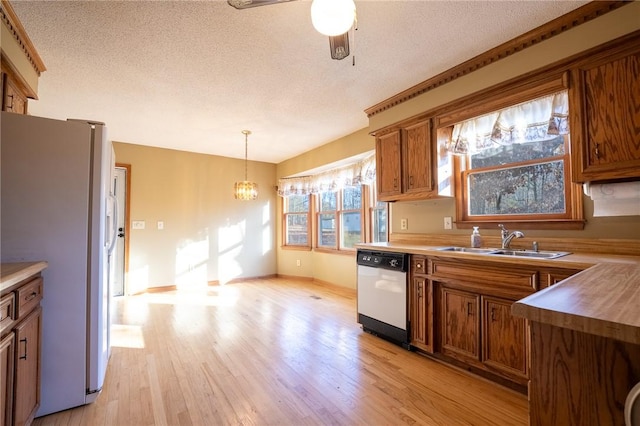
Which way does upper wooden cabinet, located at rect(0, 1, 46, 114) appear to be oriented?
to the viewer's right

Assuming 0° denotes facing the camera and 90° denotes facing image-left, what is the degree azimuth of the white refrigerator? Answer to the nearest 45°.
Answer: approximately 270°

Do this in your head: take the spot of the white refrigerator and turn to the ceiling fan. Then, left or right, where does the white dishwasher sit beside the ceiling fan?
left
